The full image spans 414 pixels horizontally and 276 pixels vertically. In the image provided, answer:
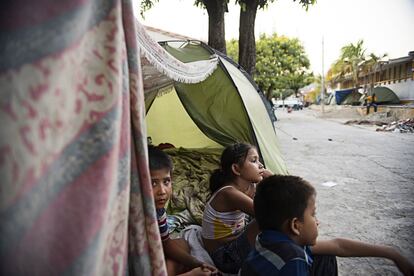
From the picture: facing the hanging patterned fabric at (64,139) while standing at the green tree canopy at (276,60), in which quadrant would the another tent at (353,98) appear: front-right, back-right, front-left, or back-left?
back-left

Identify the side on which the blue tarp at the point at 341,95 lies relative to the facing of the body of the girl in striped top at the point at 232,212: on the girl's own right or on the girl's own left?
on the girl's own left

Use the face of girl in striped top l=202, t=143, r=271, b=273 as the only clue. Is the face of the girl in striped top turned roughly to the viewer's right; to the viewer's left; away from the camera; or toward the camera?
to the viewer's right
